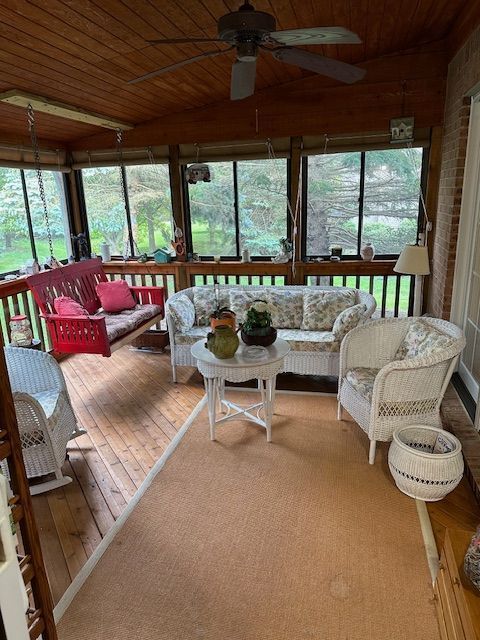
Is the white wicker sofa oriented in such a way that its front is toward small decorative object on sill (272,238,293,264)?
no

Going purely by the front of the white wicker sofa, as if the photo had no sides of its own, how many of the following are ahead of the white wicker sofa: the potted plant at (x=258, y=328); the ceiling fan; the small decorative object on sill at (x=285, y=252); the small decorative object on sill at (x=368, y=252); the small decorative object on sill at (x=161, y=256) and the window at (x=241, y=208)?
2

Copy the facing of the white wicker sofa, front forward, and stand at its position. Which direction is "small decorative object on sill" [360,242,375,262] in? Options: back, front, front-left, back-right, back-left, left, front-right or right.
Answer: back-left

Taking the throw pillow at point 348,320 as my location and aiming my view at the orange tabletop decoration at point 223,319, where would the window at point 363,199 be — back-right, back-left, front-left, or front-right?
back-right

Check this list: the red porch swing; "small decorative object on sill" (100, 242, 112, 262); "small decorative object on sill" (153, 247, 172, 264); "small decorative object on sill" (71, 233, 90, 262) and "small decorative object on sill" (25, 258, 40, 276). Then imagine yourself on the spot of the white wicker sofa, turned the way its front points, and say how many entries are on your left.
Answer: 0

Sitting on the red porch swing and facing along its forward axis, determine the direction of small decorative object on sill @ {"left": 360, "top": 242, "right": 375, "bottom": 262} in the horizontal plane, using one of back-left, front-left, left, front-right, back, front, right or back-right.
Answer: front-left

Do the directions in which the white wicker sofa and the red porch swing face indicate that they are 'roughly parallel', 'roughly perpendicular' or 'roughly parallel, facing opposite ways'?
roughly perpendicular

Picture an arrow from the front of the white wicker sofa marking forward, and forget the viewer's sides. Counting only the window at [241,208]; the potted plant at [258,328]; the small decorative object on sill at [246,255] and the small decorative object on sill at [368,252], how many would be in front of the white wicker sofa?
1

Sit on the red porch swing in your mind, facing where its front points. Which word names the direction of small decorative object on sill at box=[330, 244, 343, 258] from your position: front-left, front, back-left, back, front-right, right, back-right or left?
front-left

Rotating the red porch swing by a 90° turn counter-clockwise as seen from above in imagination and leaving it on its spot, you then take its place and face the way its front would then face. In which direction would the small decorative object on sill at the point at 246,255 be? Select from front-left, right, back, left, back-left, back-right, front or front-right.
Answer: front-right

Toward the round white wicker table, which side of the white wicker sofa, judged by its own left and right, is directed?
front

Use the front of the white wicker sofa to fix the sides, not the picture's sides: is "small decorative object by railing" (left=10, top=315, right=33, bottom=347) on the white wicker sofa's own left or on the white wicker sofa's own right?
on the white wicker sofa's own right

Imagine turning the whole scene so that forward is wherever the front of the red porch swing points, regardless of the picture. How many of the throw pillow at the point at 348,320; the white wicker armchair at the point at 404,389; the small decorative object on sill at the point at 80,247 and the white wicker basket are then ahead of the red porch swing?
3

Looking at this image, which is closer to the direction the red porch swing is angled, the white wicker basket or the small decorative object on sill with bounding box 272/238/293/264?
the white wicker basket

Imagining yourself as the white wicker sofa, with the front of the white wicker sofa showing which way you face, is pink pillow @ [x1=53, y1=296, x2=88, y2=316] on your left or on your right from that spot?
on your right

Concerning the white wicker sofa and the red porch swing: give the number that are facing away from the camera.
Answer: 0

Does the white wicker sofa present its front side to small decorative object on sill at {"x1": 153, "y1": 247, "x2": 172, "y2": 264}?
no

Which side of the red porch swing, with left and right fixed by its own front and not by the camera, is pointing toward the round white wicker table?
front

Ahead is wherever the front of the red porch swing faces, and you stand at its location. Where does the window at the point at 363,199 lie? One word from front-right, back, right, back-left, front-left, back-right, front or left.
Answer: front-left

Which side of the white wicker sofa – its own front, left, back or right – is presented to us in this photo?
front
